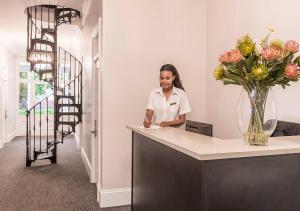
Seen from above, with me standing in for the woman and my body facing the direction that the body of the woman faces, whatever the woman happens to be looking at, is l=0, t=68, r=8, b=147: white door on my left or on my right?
on my right

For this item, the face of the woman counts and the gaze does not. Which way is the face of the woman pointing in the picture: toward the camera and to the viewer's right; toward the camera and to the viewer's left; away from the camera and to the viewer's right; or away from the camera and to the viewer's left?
toward the camera and to the viewer's left

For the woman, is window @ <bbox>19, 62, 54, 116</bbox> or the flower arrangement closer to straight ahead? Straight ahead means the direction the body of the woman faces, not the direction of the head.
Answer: the flower arrangement

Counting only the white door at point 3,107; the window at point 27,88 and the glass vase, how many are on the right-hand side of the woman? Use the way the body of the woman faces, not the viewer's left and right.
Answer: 2

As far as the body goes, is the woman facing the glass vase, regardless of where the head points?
no

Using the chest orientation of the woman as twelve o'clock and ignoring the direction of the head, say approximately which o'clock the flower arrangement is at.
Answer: The flower arrangement is roughly at 10 o'clock from the woman.

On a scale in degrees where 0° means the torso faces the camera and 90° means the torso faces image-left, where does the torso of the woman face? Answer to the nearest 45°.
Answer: approximately 45°

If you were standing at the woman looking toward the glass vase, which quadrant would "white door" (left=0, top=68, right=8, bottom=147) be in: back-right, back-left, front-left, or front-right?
back-right

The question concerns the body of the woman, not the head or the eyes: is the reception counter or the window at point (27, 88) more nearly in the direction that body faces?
the reception counter

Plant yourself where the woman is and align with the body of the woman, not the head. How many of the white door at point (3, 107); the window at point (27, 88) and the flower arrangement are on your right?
2

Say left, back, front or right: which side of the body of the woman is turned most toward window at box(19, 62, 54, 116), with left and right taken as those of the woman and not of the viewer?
right

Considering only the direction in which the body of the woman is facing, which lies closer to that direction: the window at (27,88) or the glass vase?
the glass vase
